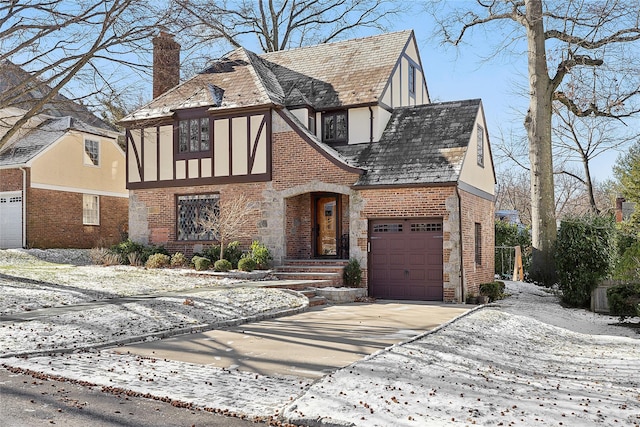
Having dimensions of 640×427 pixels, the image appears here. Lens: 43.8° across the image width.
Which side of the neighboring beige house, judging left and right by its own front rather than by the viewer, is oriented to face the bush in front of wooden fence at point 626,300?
left

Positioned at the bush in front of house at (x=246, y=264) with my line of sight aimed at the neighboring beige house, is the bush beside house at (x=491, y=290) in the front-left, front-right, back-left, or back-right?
back-right

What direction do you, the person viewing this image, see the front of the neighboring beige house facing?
facing the viewer and to the left of the viewer

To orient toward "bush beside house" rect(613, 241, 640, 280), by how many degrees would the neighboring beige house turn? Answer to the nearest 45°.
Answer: approximately 90° to its left

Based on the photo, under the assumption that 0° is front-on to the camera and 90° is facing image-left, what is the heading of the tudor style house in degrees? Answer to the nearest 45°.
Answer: approximately 45°

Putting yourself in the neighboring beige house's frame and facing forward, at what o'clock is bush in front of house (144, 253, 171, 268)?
The bush in front of house is roughly at 10 o'clock from the neighboring beige house.

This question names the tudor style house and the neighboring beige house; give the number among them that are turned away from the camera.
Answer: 0

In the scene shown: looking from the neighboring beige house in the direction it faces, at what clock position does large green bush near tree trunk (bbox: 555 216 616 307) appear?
The large green bush near tree trunk is roughly at 9 o'clock from the neighboring beige house.

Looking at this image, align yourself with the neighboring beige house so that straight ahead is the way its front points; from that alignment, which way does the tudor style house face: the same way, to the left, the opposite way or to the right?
the same way

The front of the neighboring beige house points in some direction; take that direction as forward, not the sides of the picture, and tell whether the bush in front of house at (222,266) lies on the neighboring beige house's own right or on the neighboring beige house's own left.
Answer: on the neighboring beige house's own left

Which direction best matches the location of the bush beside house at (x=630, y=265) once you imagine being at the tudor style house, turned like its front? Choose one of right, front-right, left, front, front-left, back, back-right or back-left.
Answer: left

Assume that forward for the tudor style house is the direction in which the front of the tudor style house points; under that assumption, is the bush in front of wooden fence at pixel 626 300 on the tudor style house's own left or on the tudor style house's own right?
on the tudor style house's own left

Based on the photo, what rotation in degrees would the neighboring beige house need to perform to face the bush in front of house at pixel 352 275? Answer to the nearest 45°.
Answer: approximately 90° to its left

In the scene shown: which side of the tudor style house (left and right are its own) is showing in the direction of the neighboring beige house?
right
